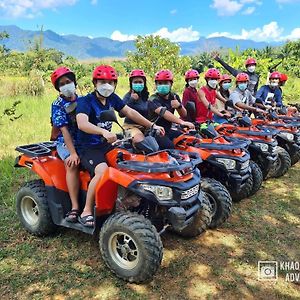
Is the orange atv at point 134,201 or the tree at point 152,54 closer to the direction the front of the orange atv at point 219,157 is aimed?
the orange atv

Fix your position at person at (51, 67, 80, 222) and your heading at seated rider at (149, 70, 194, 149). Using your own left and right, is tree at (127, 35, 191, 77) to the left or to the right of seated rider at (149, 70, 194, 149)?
left

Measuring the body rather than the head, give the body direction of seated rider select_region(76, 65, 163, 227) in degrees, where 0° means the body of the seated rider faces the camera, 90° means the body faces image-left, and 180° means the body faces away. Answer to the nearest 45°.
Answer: approximately 315°

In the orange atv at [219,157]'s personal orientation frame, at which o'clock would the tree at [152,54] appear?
The tree is roughly at 7 o'clock from the orange atv.
